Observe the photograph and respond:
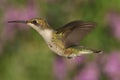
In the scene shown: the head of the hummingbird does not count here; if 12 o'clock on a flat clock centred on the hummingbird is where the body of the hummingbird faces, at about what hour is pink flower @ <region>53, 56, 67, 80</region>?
The pink flower is roughly at 3 o'clock from the hummingbird.

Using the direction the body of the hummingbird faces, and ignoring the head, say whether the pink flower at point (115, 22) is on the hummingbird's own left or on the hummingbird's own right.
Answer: on the hummingbird's own right

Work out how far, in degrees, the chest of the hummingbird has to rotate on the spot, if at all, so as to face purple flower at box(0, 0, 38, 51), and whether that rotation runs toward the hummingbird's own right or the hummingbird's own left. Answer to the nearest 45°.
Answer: approximately 90° to the hummingbird's own right

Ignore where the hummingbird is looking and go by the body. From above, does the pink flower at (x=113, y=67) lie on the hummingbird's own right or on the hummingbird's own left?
on the hummingbird's own right

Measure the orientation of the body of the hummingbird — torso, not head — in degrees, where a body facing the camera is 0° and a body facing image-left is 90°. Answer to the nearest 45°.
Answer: approximately 90°

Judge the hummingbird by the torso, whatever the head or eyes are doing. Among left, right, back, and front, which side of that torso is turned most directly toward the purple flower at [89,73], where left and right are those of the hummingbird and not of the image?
right
